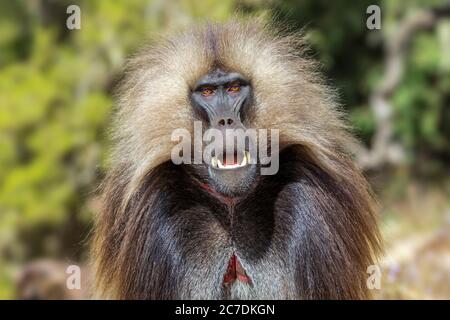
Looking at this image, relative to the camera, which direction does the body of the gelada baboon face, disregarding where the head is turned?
toward the camera
